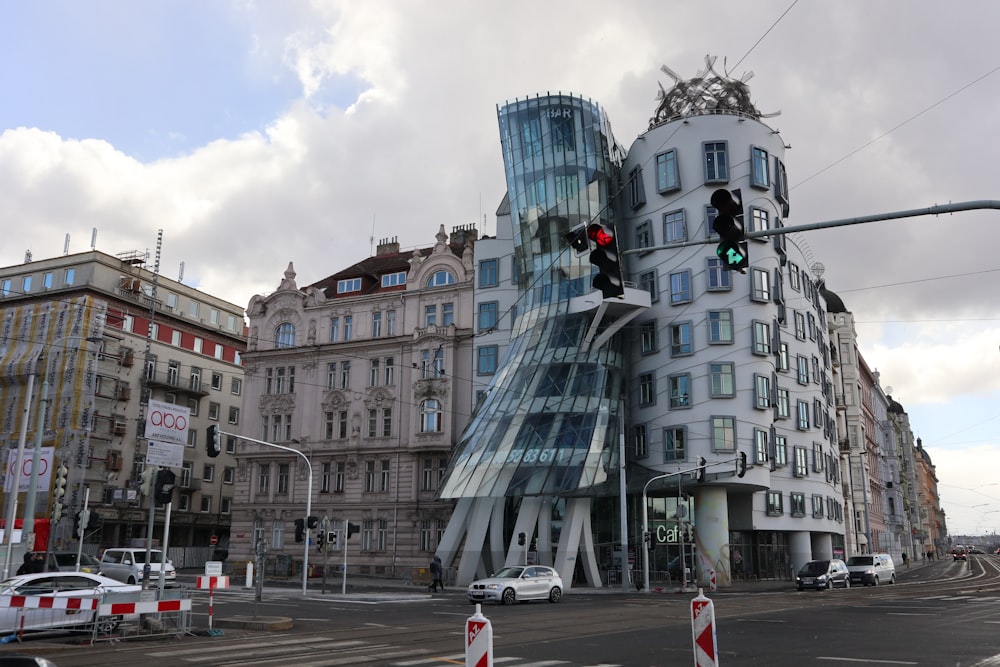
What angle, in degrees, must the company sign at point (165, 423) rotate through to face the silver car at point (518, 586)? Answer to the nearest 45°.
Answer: approximately 135° to its left
